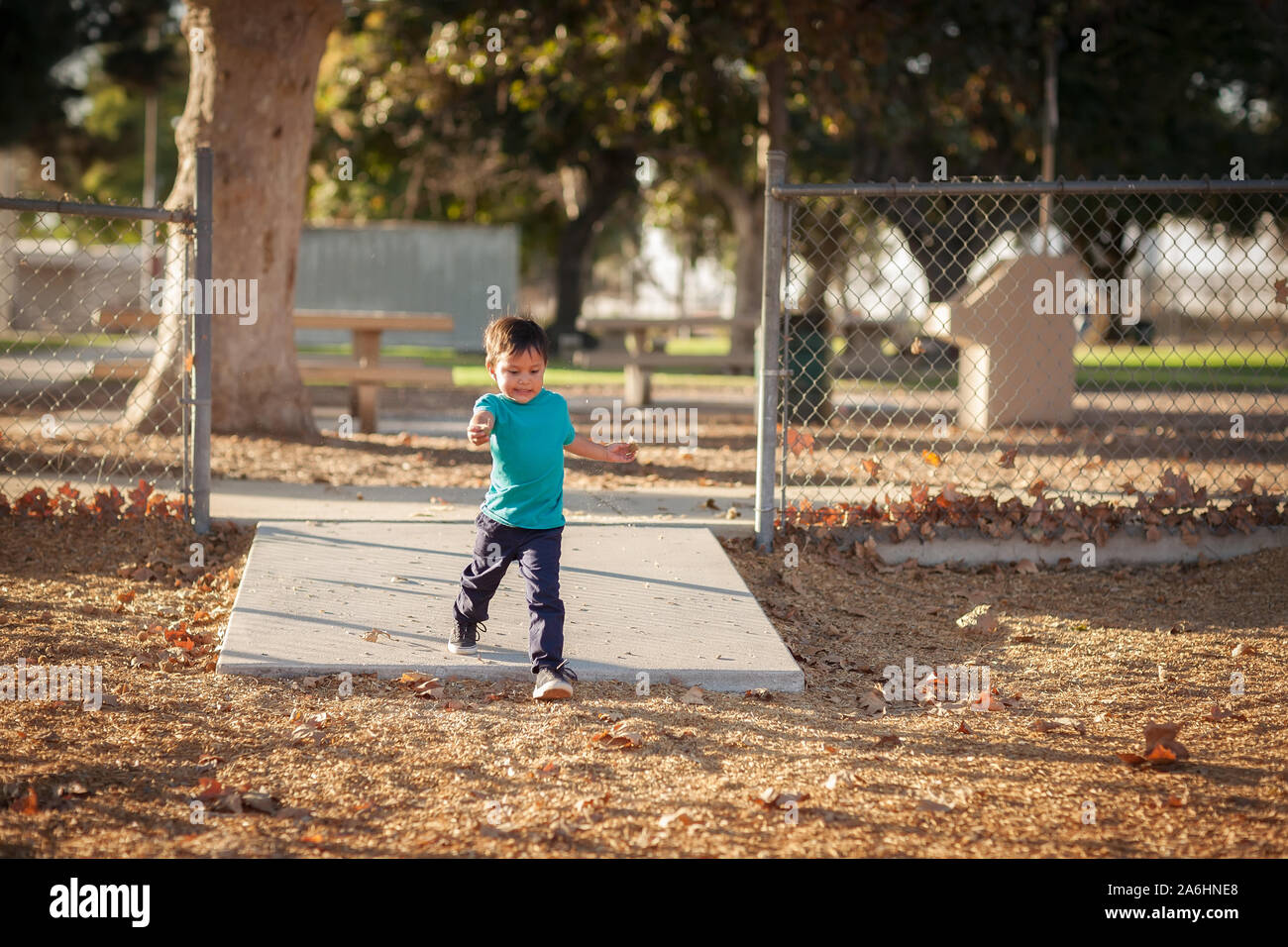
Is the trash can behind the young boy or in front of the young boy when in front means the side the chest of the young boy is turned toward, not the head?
behind

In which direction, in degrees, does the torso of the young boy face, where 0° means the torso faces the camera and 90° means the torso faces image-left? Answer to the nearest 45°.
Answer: approximately 0°

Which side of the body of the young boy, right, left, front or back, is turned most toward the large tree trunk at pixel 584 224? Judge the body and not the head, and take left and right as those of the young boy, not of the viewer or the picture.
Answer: back

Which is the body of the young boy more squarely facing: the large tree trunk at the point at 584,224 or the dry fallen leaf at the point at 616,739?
the dry fallen leaf

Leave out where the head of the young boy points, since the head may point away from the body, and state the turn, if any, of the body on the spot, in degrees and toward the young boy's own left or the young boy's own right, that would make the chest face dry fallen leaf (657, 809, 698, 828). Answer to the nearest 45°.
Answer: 0° — they already face it

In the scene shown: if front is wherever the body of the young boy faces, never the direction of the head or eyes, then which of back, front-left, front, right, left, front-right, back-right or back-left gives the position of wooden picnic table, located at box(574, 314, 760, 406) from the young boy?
back

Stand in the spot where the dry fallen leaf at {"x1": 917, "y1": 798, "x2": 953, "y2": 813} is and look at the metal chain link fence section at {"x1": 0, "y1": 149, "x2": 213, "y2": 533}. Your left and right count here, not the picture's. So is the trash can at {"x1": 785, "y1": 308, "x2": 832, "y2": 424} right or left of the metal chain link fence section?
right

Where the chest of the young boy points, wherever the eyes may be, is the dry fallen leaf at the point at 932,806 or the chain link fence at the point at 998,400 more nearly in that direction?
the dry fallen leaf

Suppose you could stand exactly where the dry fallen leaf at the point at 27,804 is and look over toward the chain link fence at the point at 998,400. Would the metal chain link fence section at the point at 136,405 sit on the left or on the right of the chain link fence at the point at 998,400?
left
